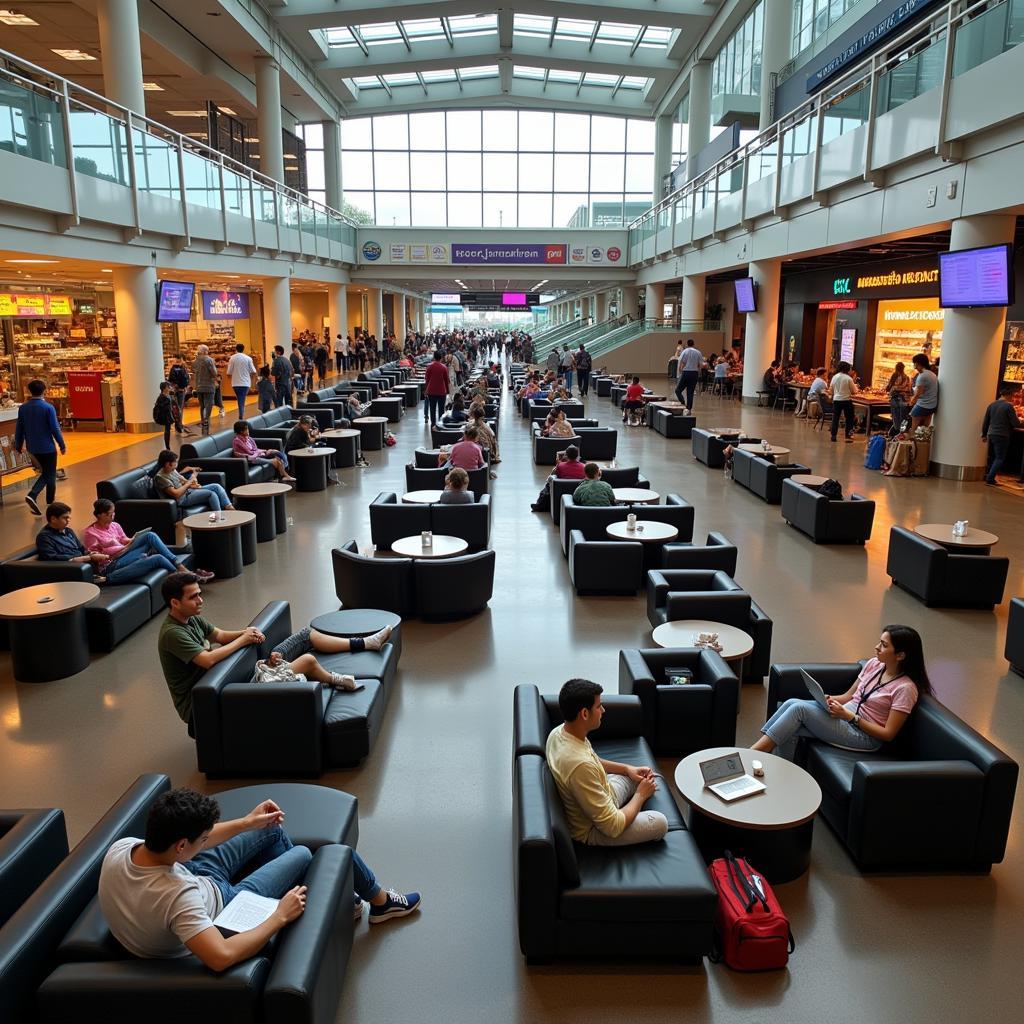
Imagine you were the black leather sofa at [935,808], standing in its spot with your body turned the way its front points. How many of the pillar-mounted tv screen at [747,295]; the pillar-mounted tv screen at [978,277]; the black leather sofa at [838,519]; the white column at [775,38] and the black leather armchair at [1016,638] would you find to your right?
5

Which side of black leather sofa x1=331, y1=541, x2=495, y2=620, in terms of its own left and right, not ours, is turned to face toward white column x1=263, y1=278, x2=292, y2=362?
front

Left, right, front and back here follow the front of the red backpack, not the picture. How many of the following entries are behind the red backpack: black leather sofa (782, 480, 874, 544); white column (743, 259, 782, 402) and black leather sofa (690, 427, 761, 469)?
3

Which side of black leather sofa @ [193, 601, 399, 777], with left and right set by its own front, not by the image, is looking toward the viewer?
right

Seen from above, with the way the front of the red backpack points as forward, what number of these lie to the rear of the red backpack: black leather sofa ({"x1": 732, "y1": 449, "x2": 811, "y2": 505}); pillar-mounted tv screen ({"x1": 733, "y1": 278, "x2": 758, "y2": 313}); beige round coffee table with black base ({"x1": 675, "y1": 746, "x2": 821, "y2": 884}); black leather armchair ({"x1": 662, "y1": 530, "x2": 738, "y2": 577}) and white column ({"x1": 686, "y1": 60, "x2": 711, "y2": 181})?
5

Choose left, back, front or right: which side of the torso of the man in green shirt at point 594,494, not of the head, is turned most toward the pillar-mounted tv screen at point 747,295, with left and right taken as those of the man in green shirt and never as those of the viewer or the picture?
front

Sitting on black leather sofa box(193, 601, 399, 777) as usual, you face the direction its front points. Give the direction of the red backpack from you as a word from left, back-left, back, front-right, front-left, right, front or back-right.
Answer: front-right

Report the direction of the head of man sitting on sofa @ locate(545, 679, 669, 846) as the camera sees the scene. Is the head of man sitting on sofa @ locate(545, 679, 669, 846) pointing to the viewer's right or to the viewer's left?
to the viewer's right

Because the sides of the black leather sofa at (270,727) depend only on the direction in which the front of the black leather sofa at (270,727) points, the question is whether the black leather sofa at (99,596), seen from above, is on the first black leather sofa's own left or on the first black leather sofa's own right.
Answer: on the first black leather sofa's own left

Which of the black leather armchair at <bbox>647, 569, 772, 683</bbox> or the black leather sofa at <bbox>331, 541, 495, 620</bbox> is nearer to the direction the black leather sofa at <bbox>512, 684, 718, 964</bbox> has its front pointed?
the black leather armchair

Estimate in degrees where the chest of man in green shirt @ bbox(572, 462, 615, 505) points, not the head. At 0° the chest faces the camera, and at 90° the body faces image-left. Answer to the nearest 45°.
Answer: approximately 180°

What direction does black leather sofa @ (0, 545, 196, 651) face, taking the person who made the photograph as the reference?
facing the viewer and to the right of the viewer

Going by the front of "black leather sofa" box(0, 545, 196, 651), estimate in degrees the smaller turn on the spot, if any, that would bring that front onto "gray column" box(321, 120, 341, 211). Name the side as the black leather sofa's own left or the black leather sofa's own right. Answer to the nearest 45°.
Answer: approximately 135° to the black leather sofa's own left

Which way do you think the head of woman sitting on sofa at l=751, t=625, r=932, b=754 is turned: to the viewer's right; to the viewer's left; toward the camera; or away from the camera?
to the viewer's left

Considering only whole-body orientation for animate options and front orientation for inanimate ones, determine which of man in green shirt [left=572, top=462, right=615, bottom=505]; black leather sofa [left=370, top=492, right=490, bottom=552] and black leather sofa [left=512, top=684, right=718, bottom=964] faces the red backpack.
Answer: black leather sofa [left=512, top=684, right=718, bottom=964]

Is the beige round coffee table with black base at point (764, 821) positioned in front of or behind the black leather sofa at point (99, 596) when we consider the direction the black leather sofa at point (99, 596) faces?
in front

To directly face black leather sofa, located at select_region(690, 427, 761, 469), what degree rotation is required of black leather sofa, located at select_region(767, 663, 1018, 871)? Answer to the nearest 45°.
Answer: approximately 90° to its right

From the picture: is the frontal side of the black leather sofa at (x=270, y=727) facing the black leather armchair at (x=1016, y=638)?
yes
